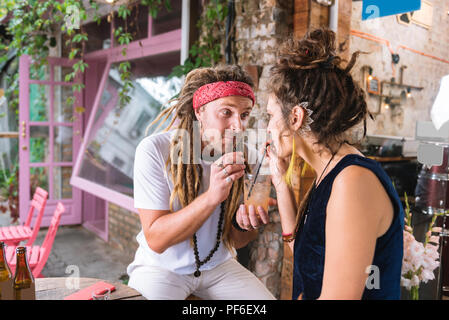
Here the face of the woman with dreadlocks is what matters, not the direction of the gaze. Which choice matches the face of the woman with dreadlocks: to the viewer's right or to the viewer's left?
to the viewer's left

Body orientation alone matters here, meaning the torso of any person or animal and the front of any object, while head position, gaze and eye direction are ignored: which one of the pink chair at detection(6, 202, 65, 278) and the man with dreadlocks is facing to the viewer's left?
the pink chair

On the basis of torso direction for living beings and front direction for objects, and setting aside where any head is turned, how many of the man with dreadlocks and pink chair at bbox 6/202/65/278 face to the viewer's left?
1

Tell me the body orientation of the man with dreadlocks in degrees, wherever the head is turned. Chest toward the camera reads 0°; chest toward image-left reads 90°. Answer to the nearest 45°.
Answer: approximately 315°

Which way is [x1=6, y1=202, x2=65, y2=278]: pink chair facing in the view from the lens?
facing to the left of the viewer

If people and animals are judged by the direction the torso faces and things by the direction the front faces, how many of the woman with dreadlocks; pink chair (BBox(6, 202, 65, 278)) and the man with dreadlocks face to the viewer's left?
2

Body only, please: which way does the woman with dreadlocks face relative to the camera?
to the viewer's left

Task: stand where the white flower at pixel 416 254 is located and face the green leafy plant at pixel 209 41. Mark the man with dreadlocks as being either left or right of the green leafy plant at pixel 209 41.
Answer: left

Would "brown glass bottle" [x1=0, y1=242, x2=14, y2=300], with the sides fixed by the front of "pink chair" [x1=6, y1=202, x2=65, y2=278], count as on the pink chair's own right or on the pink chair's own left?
on the pink chair's own left
